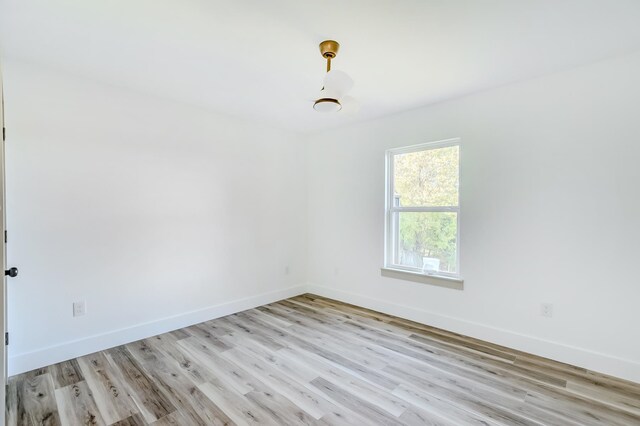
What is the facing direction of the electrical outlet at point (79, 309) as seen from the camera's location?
facing the viewer

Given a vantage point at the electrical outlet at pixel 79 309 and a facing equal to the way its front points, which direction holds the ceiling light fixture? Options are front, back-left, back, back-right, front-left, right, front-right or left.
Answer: front-left
